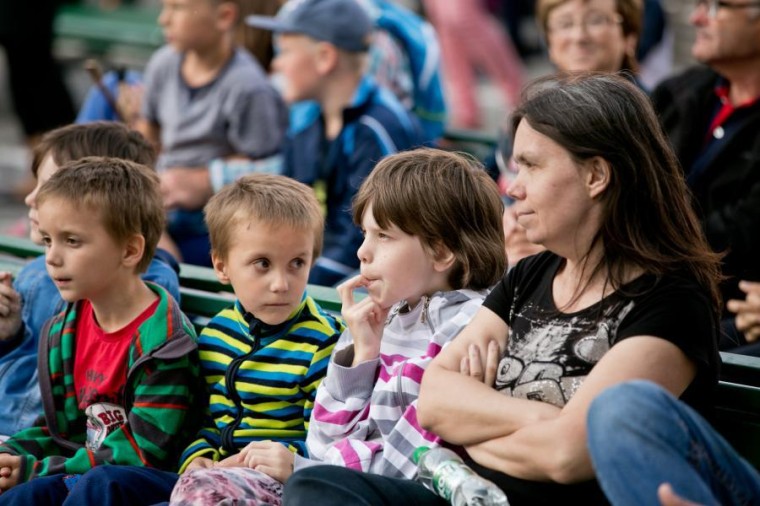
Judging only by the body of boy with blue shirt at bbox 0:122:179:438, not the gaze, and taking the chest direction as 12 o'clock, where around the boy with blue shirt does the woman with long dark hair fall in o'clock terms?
The woman with long dark hair is roughly at 9 o'clock from the boy with blue shirt.

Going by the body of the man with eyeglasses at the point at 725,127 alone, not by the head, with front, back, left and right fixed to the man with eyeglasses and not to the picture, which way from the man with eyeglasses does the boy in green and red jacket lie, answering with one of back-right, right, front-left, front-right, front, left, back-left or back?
front

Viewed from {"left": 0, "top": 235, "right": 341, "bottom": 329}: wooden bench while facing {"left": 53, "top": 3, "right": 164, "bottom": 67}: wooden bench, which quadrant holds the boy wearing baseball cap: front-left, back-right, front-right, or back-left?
front-right

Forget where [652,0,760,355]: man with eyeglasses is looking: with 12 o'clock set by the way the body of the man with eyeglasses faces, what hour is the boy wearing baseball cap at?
The boy wearing baseball cap is roughly at 2 o'clock from the man with eyeglasses.

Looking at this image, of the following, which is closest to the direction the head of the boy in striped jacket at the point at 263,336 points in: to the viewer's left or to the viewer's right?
to the viewer's right

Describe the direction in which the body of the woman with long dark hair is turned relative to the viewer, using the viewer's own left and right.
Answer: facing the viewer and to the left of the viewer

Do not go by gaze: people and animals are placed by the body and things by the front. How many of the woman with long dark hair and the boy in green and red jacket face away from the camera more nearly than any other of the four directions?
0

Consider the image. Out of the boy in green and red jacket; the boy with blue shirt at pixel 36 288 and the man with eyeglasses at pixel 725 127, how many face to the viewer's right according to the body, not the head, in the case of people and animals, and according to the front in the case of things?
0

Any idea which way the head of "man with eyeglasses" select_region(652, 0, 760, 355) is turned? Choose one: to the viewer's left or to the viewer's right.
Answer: to the viewer's left

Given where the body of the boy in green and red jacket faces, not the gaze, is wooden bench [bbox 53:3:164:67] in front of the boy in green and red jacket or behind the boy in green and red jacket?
behind

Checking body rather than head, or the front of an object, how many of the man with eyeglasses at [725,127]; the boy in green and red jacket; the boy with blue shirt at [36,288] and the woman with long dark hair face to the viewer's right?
0

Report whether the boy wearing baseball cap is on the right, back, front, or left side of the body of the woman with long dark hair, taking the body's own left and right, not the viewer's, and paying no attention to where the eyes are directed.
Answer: right

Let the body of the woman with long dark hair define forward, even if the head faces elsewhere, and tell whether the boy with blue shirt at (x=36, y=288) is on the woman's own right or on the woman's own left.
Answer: on the woman's own right

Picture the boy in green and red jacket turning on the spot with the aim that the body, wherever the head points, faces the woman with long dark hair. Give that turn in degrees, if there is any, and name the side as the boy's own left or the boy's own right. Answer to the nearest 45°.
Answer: approximately 90° to the boy's own left

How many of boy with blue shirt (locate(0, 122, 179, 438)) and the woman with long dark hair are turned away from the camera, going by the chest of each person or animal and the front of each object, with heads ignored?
0

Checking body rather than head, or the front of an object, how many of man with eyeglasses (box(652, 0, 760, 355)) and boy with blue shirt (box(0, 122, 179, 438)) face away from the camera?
0
